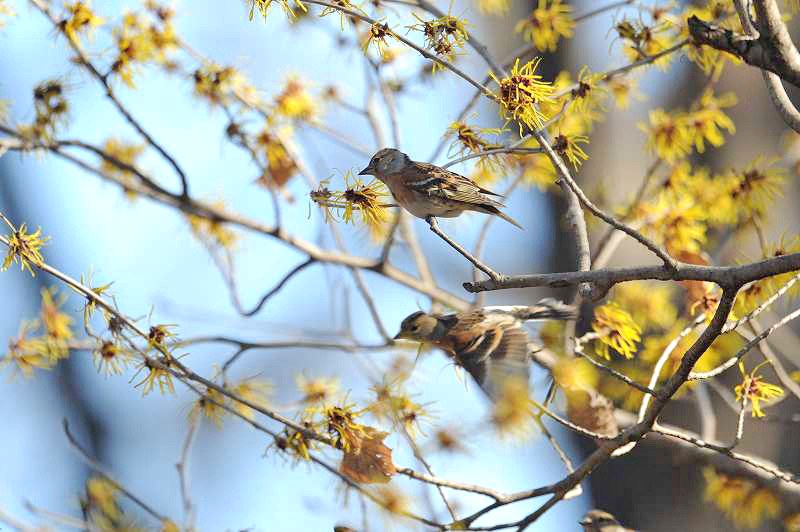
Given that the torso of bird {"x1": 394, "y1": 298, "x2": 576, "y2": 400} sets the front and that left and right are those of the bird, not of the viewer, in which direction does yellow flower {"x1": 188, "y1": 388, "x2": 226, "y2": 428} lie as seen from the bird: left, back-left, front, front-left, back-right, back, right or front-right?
front

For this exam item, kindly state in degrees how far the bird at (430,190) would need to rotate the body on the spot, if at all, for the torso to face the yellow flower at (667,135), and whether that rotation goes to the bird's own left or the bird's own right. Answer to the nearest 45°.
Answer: approximately 135° to the bird's own right

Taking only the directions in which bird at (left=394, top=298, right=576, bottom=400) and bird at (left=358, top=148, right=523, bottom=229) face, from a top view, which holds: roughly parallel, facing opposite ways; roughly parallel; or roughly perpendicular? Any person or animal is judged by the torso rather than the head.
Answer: roughly parallel

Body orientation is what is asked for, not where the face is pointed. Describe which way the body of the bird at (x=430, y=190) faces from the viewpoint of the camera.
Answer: to the viewer's left

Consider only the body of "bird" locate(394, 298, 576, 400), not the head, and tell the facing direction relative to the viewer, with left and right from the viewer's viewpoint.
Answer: facing to the left of the viewer

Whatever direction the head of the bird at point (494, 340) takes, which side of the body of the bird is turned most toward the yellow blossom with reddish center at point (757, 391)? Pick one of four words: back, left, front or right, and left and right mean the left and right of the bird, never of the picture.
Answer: back
